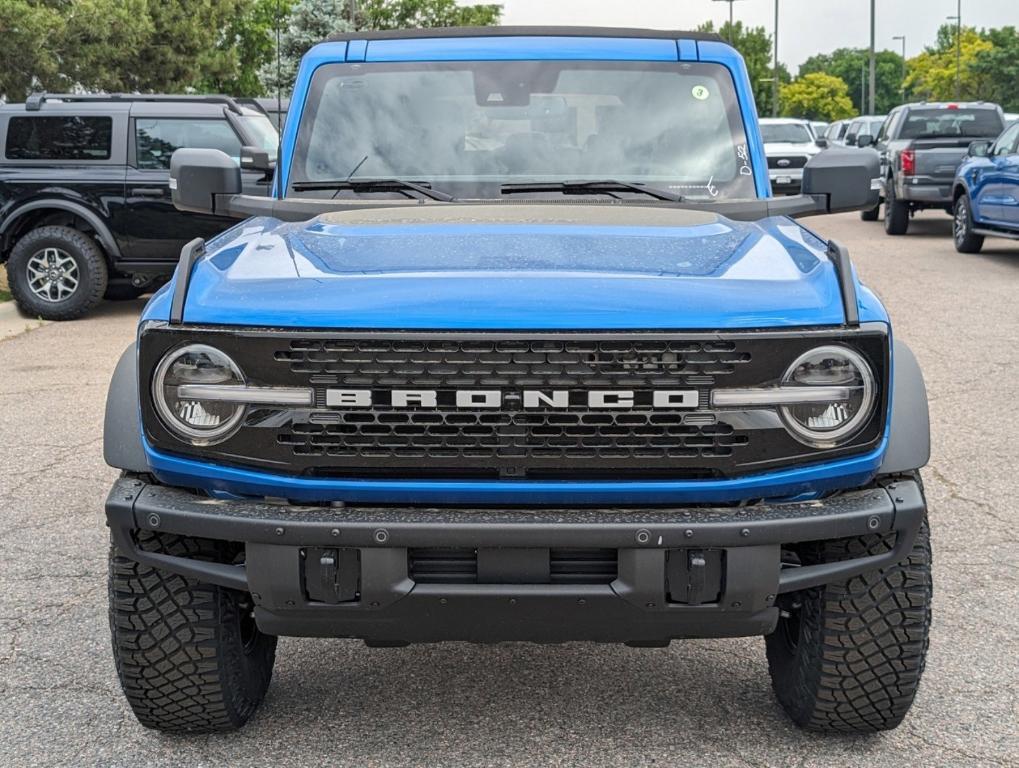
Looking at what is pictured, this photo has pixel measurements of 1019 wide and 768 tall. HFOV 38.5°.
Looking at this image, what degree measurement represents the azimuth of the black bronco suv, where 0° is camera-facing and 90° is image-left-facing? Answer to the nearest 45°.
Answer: approximately 270°

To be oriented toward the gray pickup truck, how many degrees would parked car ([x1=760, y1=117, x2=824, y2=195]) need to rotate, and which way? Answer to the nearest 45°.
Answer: approximately 45° to its left

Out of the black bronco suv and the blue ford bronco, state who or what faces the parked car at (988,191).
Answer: the black bronco suv

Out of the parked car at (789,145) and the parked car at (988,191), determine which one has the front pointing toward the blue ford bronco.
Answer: the parked car at (789,145)

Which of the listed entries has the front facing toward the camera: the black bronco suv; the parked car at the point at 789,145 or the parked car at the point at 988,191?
the parked car at the point at 789,145

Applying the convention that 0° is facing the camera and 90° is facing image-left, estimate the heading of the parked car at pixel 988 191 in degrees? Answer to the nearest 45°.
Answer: approximately 135°

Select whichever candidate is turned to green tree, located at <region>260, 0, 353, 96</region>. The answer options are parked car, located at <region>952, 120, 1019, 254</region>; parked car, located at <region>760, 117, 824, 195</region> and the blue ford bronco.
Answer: parked car, located at <region>952, 120, 1019, 254</region>

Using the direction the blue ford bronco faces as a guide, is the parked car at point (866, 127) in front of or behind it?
behind

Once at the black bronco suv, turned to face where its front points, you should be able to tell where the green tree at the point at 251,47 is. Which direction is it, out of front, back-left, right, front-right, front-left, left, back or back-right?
left

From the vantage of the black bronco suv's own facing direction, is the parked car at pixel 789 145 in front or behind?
in front

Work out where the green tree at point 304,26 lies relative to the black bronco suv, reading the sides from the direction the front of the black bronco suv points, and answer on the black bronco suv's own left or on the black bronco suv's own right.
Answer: on the black bronco suv's own left

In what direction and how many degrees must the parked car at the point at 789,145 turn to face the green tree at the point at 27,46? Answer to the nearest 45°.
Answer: approximately 45° to its right
